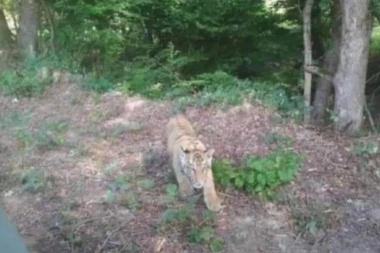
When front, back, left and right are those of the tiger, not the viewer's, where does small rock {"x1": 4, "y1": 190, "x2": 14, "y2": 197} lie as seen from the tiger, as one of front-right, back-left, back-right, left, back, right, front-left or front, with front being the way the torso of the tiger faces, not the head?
right

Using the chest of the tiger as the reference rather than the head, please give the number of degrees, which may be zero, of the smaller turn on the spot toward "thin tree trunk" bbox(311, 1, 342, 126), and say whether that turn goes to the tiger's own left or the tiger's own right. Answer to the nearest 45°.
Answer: approximately 135° to the tiger's own left

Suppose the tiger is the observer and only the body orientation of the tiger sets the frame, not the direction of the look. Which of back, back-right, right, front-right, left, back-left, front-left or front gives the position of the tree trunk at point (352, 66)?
back-left

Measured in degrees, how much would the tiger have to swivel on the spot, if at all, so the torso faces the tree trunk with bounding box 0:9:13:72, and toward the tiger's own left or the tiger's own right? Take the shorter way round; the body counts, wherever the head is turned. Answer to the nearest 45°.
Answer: approximately 135° to the tiger's own right

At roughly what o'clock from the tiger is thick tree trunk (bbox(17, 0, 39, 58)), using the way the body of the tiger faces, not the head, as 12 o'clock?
The thick tree trunk is roughly at 5 o'clock from the tiger.

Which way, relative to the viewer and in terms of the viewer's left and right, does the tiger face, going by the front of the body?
facing the viewer

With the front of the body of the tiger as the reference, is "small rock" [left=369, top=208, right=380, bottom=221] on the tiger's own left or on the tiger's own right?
on the tiger's own left
